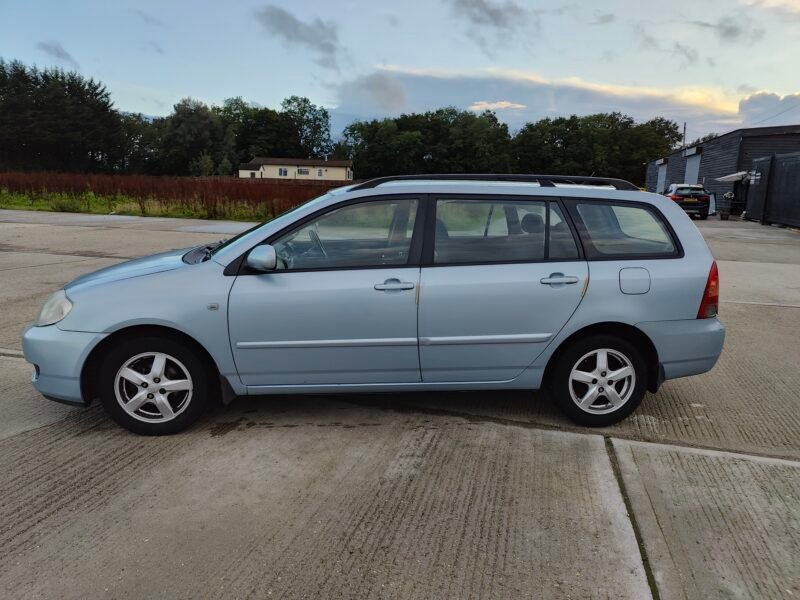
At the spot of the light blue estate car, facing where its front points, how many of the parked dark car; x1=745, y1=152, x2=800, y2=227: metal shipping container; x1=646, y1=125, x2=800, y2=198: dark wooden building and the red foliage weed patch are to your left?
0

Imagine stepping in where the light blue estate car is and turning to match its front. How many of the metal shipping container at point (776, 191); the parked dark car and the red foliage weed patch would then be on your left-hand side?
0

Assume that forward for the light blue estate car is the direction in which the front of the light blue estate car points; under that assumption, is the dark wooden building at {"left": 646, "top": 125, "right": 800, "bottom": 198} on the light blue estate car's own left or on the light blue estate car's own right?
on the light blue estate car's own right

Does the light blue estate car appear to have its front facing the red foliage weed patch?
no

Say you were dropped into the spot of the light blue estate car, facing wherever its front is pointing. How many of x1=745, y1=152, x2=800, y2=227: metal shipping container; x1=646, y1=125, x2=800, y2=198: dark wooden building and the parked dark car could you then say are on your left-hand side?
0

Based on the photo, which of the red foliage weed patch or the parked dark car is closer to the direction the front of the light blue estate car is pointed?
the red foliage weed patch

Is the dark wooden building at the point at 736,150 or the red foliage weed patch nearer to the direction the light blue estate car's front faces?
the red foliage weed patch

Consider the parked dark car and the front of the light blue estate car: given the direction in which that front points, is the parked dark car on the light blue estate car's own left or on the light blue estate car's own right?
on the light blue estate car's own right

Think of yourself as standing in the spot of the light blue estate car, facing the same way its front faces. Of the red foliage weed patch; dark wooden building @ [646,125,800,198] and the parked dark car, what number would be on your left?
0

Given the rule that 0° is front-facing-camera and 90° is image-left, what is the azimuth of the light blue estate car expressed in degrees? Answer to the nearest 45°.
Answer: approximately 90°

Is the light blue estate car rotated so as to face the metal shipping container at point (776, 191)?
no

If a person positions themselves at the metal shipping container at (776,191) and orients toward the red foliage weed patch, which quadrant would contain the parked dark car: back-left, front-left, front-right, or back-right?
front-right
